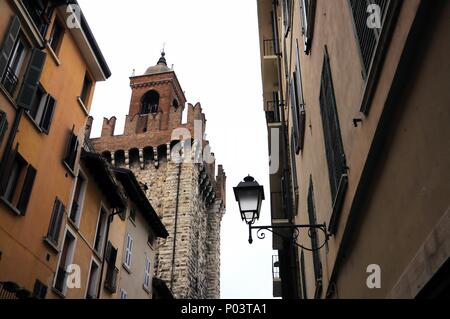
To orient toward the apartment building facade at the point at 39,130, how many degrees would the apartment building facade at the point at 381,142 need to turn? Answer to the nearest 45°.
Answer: approximately 45° to its right

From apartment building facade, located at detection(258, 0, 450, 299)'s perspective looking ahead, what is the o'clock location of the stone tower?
The stone tower is roughly at 2 o'clock from the apartment building facade.

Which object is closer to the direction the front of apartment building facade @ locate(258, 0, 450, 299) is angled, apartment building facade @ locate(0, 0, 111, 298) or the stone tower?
the apartment building facade

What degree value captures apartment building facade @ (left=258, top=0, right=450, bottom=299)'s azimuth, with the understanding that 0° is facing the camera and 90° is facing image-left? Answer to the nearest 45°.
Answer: approximately 90°
